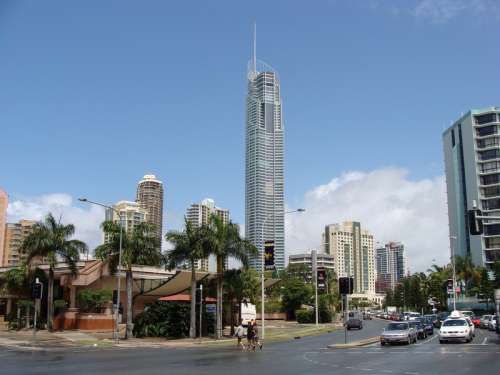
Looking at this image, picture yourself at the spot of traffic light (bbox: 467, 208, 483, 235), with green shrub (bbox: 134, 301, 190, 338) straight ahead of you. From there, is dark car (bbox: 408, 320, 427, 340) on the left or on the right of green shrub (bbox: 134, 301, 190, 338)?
right

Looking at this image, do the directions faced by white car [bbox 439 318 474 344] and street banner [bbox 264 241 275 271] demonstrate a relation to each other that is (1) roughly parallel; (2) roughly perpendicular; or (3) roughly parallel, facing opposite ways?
roughly parallel

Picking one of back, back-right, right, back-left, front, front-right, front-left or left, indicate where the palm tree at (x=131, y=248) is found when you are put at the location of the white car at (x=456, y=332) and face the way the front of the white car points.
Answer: right

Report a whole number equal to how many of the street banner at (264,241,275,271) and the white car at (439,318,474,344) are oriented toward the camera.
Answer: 2

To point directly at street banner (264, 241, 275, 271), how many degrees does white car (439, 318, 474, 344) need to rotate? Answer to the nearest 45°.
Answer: approximately 90° to its right

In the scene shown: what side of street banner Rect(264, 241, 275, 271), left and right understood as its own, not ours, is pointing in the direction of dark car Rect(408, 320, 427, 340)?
left

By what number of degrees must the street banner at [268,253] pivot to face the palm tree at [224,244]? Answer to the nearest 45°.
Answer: approximately 135° to its right

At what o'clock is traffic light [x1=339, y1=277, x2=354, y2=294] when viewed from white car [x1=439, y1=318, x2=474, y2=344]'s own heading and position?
The traffic light is roughly at 3 o'clock from the white car.

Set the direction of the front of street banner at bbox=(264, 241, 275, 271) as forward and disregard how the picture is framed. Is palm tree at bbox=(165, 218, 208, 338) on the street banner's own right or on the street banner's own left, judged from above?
on the street banner's own right

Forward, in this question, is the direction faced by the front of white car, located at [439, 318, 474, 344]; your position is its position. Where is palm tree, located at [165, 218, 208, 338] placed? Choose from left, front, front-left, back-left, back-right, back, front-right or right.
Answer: right

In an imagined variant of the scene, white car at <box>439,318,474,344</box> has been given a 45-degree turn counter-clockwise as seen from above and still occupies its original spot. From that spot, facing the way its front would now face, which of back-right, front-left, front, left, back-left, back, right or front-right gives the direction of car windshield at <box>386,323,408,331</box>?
back-right

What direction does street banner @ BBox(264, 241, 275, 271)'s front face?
toward the camera
